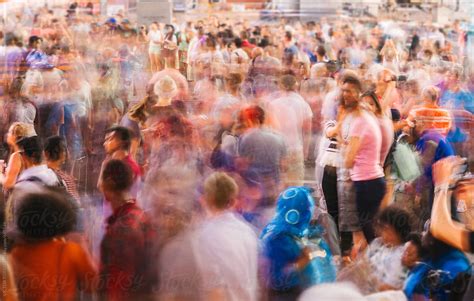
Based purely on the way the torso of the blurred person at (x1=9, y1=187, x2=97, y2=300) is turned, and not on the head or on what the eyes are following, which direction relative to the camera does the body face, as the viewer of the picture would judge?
away from the camera

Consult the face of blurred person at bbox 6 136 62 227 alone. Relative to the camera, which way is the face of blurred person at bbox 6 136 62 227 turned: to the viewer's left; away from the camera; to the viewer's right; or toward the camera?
away from the camera

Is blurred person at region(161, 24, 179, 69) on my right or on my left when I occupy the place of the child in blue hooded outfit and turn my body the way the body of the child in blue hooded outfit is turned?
on my left

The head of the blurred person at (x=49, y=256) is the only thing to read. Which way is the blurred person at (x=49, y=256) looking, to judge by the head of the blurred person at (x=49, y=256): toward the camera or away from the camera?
away from the camera

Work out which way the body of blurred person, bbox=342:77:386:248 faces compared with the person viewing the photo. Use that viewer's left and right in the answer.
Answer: facing to the left of the viewer

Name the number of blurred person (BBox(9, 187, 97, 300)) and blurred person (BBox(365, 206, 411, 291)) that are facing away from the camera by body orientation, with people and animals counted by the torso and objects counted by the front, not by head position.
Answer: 1
